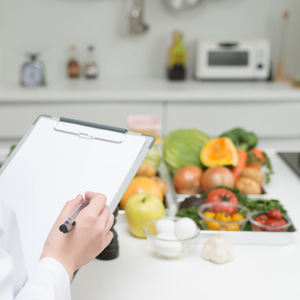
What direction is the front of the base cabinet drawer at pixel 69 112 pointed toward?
toward the camera

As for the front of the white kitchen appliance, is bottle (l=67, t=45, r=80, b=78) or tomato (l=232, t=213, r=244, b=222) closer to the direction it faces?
the tomato

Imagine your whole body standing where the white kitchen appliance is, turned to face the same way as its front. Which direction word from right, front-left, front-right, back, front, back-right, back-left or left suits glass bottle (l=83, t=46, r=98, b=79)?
right

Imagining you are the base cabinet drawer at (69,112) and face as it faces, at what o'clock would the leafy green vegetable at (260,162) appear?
The leafy green vegetable is roughly at 11 o'clock from the base cabinet drawer.

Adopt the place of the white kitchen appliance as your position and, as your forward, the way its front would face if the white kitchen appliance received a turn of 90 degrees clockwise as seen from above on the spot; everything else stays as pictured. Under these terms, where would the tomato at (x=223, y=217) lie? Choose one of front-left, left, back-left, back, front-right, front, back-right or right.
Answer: left

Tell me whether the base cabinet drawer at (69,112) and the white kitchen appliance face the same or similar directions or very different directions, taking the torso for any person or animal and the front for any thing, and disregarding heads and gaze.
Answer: same or similar directions

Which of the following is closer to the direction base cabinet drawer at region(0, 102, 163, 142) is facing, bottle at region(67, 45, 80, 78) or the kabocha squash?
the kabocha squash

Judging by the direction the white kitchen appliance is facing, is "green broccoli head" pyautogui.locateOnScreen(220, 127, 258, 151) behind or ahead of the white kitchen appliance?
ahead

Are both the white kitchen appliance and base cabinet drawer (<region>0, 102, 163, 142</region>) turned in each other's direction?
no

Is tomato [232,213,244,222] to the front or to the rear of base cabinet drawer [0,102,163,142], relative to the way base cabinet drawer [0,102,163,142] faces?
to the front

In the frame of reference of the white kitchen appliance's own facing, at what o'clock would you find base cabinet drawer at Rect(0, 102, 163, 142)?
The base cabinet drawer is roughly at 2 o'clock from the white kitchen appliance.

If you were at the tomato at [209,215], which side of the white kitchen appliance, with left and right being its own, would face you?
front

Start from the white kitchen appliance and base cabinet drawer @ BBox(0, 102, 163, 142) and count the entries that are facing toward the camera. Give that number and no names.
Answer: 2

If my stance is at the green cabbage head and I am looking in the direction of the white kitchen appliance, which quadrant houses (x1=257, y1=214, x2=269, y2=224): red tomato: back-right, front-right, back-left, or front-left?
back-right

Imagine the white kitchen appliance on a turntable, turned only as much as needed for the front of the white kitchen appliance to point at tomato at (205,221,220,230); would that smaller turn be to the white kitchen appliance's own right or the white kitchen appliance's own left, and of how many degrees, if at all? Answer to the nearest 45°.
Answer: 0° — it already faces it

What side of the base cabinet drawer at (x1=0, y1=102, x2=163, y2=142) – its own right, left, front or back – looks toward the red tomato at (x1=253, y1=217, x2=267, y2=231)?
front

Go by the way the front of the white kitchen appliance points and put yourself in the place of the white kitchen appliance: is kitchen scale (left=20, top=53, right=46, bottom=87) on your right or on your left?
on your right

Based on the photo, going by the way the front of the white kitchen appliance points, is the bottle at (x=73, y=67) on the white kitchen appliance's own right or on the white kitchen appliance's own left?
on the white kitchen appliance's own right

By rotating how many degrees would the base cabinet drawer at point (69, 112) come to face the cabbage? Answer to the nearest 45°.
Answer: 0° — it already faces it
